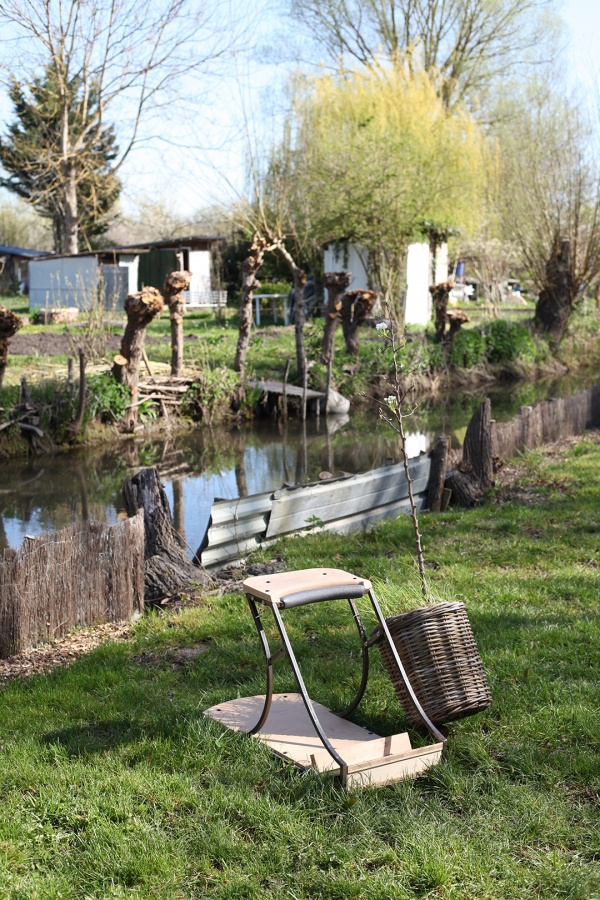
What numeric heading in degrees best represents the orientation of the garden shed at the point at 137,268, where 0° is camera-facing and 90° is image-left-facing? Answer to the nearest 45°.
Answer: approximately 0°

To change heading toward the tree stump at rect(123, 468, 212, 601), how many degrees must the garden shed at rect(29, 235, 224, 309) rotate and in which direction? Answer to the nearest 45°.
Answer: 0° — it already faces it

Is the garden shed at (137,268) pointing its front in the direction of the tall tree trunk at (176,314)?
yes

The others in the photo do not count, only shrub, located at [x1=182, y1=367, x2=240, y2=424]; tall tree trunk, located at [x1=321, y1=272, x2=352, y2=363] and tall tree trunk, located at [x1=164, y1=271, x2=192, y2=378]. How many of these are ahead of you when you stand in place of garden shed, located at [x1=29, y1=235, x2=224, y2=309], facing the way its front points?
3

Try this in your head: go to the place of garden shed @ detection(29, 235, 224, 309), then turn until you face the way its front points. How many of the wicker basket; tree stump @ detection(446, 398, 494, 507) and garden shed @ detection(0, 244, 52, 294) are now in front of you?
2

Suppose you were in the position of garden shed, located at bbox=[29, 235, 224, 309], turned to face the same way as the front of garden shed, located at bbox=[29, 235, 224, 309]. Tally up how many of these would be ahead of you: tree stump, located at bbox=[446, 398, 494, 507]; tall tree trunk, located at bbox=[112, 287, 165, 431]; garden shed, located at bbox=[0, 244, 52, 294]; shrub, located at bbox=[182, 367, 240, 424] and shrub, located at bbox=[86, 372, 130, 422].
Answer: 4

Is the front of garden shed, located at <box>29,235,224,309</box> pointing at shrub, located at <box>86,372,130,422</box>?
yes
